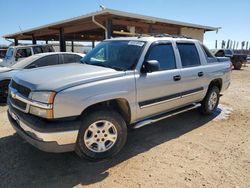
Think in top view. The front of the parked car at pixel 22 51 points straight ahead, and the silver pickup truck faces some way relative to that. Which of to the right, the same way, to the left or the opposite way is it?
the same way

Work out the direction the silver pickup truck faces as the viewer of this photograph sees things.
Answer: facing the viewer and to the left of the viewer

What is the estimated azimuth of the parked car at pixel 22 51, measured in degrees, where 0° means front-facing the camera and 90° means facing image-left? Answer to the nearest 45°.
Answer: approximately 45°

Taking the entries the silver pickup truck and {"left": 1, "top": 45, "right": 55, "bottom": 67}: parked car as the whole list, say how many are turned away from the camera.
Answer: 0

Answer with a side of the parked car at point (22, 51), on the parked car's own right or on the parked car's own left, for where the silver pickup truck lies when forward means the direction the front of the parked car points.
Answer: on the parked car's own left

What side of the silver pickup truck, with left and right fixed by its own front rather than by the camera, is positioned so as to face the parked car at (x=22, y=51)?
right

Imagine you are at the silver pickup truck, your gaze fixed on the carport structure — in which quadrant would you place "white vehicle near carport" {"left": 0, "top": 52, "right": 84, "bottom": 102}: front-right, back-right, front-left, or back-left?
front-left

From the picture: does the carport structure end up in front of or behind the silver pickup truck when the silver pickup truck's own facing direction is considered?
behind

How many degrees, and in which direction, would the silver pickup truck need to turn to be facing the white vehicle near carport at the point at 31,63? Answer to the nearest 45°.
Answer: approximately 90° to its right
